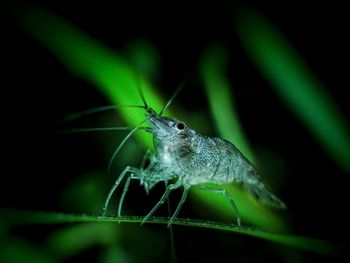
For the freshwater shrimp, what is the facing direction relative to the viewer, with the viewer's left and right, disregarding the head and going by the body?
facing to the left of the viewer

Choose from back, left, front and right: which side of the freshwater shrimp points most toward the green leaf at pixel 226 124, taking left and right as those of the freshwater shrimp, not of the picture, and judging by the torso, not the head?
right
